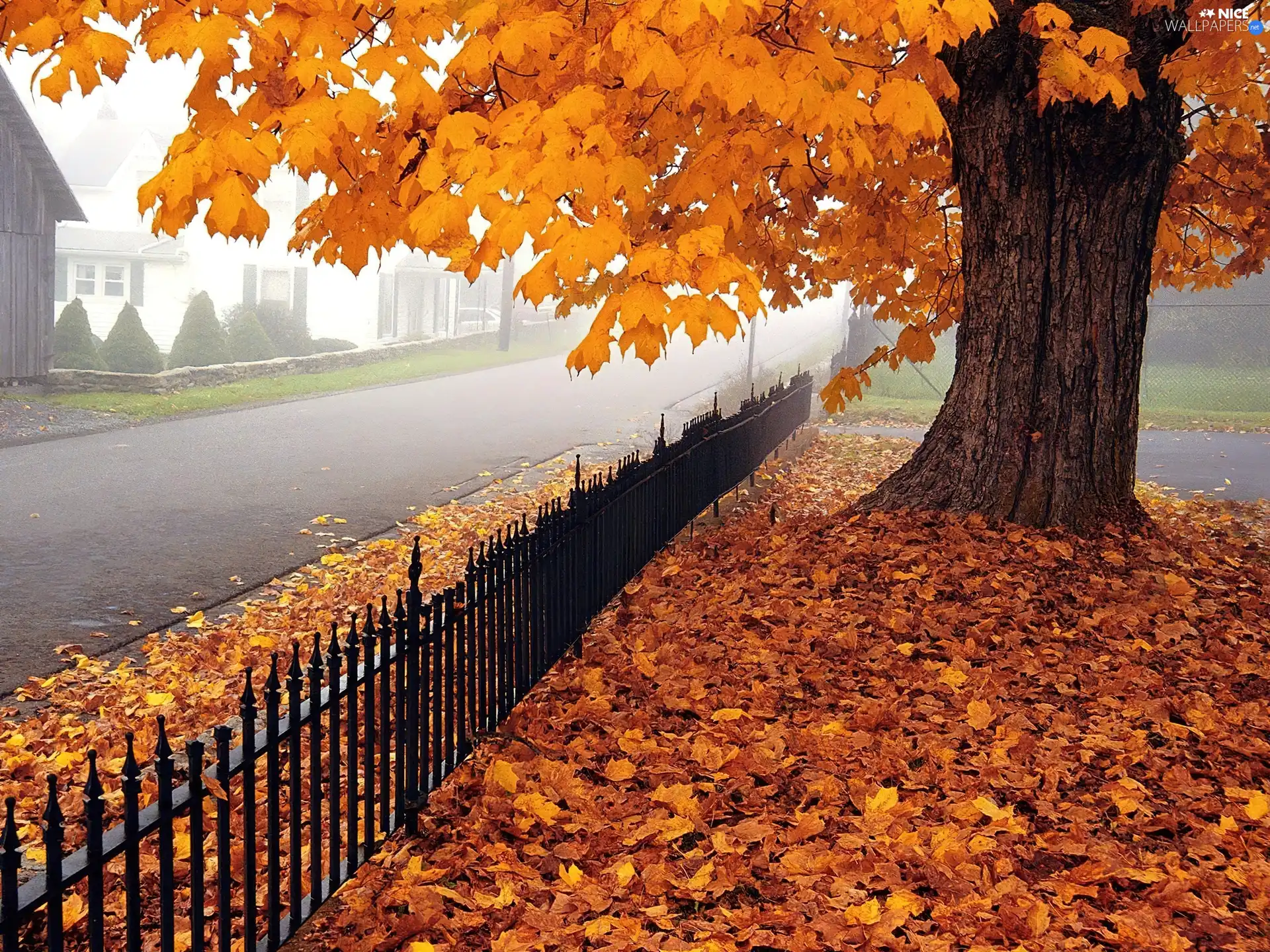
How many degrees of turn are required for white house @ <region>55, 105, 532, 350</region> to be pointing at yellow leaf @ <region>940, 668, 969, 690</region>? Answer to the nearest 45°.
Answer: approximately 45° to its right

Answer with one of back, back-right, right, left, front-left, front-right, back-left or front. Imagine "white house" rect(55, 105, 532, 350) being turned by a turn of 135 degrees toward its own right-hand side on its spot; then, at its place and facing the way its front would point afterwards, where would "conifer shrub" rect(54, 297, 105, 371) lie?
left

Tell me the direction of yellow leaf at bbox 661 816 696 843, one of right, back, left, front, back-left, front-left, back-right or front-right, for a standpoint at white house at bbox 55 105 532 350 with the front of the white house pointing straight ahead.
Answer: front-right

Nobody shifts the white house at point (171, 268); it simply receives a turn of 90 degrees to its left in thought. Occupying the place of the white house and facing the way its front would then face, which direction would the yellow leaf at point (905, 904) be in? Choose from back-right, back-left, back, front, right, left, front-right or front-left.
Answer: back-right

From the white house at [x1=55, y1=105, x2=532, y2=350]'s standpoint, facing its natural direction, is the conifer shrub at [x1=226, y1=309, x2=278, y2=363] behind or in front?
in front

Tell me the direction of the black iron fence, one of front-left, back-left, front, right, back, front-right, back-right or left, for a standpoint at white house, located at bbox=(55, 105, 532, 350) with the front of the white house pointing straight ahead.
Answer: front-right

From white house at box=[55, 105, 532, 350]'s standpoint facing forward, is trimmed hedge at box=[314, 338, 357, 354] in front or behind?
in front

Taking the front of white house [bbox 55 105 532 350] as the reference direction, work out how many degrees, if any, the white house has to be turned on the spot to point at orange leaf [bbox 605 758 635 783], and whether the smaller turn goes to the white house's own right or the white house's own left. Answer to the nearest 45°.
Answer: approximately 45° to the white house's own right

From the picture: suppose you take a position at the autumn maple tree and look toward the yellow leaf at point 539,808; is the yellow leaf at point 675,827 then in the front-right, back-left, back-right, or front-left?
front-left

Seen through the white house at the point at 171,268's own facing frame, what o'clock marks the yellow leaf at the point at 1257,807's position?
The yellow leaf is roughly at 1 o'clock from the white house.

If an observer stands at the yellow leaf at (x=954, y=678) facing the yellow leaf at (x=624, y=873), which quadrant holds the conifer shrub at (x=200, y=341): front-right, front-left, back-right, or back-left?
back-right

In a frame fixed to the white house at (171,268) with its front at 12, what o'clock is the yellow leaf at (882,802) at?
The yellow leaf is roughly at 1 o'clock from the white house.

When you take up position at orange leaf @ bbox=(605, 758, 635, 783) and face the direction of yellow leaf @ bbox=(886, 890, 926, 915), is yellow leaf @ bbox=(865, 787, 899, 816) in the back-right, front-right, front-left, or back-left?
front-left

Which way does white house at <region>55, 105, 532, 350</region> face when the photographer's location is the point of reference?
facing the viewer and to the right of the viewer
